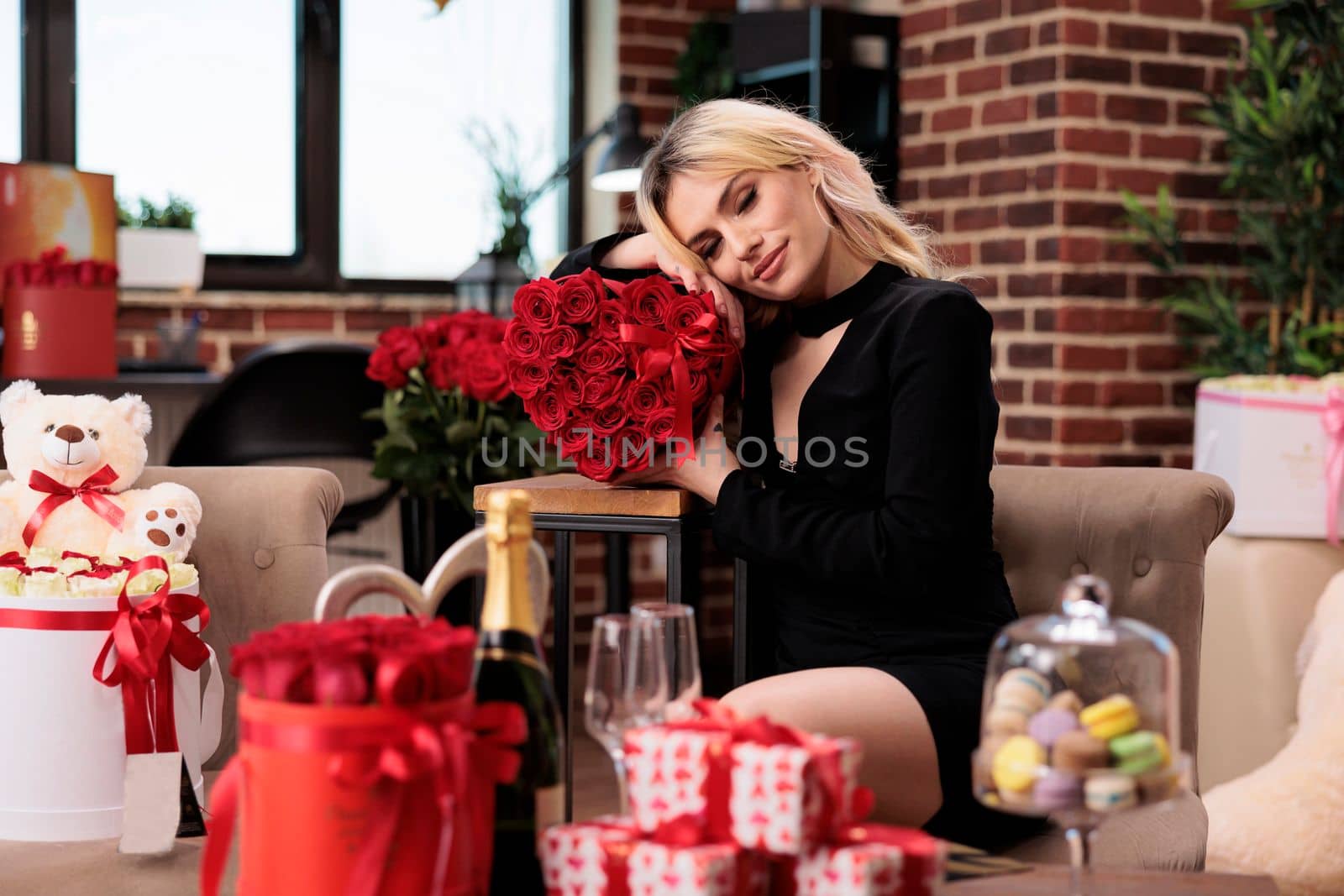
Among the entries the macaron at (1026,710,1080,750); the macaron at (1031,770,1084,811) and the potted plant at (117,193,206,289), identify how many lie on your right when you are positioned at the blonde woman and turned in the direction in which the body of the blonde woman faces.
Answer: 1

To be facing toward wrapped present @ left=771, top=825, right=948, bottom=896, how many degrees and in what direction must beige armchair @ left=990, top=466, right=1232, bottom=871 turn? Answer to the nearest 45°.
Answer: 0° — it already faces it

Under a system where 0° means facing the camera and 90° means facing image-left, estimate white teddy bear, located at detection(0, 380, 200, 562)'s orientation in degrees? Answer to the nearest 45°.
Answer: approximately 0°

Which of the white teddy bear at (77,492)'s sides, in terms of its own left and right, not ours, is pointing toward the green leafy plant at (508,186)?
back

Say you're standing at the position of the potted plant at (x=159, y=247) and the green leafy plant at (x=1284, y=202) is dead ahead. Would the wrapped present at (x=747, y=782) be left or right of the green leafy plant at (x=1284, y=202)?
right

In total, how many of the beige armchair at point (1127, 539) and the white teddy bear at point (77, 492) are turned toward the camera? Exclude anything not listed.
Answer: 2

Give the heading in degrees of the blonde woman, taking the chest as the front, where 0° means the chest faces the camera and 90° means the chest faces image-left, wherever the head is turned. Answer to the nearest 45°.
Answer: approximately 45°

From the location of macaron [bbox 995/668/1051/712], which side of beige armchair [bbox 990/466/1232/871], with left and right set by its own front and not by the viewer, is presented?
front

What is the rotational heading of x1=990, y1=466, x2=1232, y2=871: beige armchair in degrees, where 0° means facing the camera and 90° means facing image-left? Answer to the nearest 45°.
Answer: approximately 0°

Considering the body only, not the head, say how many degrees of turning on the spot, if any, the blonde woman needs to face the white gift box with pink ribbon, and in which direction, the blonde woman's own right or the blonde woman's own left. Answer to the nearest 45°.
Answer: approximately 180°

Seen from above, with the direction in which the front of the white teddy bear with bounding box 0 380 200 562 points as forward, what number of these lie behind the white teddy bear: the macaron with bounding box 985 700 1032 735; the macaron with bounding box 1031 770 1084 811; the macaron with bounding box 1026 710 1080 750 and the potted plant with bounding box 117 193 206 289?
1

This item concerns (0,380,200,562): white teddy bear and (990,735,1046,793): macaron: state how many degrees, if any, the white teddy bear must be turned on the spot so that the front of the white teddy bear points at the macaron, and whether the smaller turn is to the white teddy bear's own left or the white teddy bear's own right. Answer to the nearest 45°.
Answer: approximately 45° to the white teddy bear's own left
